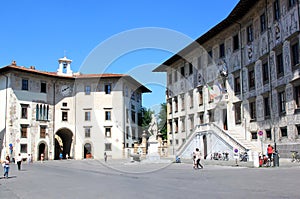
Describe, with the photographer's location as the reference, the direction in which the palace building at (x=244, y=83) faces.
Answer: facing the viewer and to the left of the viewer
